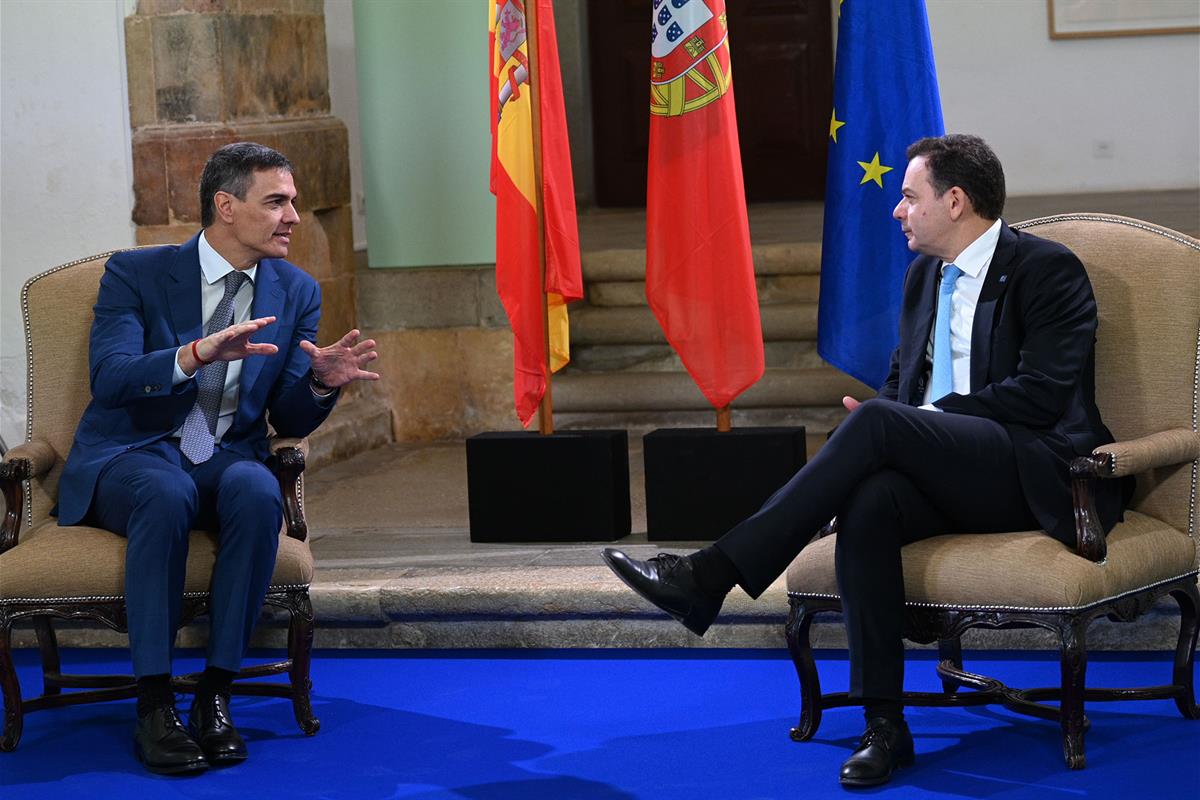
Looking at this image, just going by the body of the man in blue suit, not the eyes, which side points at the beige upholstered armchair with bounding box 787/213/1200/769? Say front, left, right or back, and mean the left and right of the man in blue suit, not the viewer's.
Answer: front

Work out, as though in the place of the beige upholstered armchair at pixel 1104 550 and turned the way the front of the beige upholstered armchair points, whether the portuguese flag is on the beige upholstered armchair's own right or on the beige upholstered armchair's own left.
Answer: on the beige upholstered armchair's own right

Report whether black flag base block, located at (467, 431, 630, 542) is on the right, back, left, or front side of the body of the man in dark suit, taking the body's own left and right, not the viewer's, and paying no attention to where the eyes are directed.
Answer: right

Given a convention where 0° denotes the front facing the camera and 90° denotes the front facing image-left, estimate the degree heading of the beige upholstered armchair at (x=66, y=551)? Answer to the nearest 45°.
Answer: approximately 0°

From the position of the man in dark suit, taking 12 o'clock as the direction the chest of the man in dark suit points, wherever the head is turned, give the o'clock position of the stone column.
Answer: The stone column is roughly at 3 o'clock from the man in dark suit.

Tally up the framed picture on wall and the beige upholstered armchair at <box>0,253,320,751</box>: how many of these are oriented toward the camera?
2

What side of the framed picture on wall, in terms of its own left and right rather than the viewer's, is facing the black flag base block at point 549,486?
front

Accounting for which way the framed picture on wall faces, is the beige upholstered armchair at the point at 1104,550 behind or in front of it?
in front

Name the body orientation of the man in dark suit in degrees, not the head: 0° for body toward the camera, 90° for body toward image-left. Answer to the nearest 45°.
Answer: approximately 45°

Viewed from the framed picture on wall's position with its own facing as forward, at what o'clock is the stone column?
The stone column is roughly at 1 o'clock from the framed picture on wall.

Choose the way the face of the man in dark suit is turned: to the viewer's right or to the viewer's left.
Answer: to the viewer's left

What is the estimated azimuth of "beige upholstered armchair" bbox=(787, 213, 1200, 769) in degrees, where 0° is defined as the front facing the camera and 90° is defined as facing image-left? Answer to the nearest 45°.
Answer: approximately 45°
